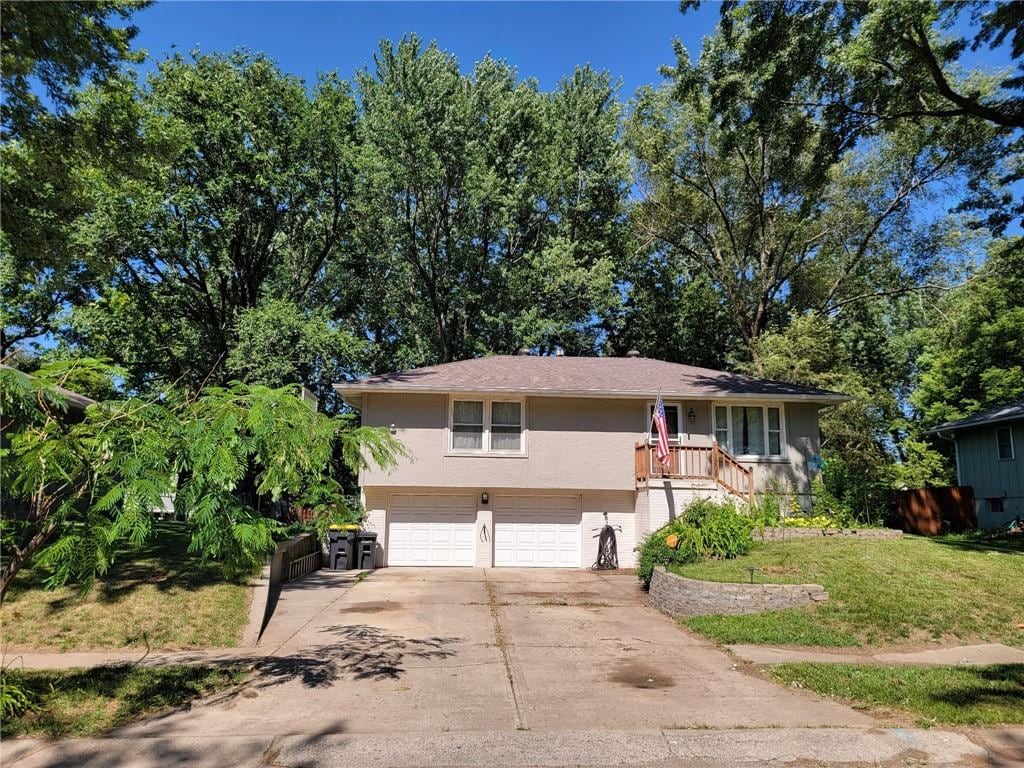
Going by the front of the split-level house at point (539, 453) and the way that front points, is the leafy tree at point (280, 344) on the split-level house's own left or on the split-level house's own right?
on the split-level house's own right

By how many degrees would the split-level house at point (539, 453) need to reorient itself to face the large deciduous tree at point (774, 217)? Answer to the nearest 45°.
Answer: approximately 135° to its left

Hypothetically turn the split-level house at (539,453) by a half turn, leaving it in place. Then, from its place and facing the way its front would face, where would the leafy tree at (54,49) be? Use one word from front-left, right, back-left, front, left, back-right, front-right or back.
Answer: back-left

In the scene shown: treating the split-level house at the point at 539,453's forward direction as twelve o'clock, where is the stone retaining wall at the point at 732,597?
The stone retaining wall is roughly at 11 o'clock from the split-level house.

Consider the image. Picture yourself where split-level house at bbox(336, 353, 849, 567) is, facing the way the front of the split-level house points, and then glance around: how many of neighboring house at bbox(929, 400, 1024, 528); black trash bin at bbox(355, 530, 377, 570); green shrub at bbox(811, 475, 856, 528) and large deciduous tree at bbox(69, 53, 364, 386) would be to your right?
2

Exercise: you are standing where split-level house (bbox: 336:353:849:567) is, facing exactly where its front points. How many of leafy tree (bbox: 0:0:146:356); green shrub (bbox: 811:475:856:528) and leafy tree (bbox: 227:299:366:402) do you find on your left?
1

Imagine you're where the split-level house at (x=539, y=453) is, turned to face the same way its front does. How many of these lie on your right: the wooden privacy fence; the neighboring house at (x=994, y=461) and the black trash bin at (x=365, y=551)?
1

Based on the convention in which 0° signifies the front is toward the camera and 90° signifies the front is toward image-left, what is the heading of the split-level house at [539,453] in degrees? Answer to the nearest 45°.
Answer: approximately 0°

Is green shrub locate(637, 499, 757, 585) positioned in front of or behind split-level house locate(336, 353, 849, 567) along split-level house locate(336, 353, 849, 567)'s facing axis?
in front

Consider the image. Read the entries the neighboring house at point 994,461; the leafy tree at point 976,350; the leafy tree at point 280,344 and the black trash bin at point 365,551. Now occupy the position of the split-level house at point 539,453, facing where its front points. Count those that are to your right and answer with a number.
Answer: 2

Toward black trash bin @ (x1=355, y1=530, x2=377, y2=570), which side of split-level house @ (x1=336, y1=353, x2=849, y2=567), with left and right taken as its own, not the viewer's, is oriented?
right

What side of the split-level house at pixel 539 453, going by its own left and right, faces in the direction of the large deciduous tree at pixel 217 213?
right

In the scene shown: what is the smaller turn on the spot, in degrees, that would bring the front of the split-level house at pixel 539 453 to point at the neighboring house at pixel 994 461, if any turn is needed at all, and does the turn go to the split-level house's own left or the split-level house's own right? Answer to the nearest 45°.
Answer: approximately 90° to the split-level house's own left

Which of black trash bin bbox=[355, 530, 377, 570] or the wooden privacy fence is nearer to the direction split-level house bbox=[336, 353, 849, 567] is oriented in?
the black trash bin
